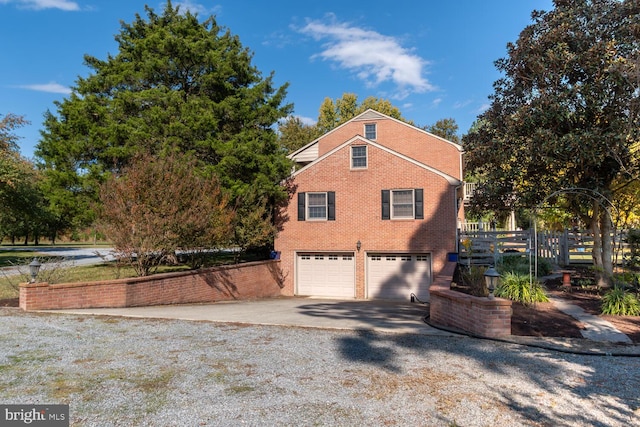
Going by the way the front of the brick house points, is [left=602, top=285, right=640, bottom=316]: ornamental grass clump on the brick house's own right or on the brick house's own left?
on the brick house's own left

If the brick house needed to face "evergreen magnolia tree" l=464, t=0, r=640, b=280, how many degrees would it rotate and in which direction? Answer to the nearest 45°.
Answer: approximately 135° to its left

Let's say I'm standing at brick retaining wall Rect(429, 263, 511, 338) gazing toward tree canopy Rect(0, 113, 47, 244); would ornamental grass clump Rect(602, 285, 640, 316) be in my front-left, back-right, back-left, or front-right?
back-right
